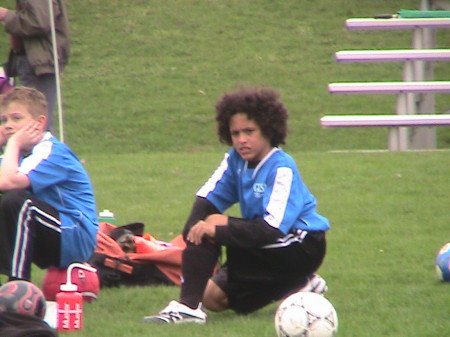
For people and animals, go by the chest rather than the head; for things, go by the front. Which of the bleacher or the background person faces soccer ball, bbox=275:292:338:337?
the bleacher

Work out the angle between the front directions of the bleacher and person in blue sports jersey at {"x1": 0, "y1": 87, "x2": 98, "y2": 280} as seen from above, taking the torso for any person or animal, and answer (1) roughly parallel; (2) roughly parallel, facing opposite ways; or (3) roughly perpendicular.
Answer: roughly perpendicular

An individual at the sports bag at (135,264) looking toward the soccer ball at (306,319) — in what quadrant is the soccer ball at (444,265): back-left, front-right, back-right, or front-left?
front-left

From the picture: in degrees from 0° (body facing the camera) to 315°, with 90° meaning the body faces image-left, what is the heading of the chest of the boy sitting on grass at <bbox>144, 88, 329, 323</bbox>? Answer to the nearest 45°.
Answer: approximately 45°

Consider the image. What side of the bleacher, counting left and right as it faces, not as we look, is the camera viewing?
front

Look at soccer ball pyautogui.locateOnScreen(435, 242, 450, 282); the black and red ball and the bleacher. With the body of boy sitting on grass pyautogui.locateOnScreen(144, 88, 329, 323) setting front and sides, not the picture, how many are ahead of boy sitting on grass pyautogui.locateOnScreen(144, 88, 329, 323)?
1

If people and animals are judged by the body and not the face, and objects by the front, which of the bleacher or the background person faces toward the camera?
the bleacher
